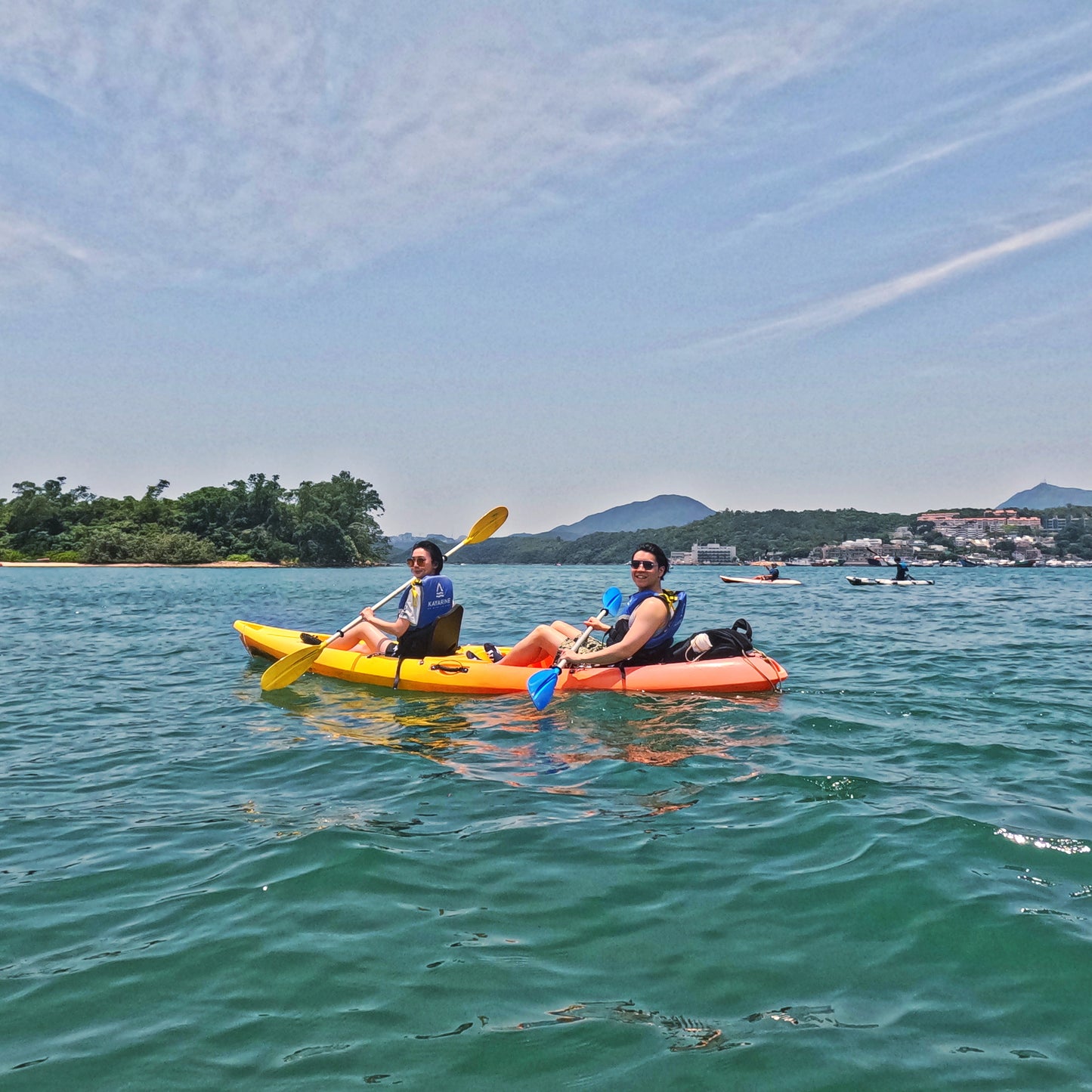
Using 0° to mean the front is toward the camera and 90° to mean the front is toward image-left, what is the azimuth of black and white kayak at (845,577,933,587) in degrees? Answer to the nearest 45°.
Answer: approximately 90°

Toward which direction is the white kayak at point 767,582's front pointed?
to the viewer's left

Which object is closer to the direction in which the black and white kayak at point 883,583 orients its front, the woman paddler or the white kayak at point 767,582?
the white kayak

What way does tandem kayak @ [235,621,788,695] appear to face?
to the viewer's left

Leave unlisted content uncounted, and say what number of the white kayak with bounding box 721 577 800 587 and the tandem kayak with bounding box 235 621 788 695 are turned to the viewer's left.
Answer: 2

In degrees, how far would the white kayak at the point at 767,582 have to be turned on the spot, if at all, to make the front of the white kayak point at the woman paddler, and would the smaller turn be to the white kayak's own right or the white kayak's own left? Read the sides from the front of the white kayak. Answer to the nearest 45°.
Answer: approximately 90° to the white kayak's own left

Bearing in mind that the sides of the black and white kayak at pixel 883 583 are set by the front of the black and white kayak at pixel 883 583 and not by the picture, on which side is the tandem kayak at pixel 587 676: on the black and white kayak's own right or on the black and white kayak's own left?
on the black and white kayak's own left
